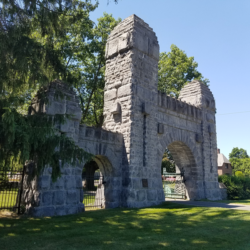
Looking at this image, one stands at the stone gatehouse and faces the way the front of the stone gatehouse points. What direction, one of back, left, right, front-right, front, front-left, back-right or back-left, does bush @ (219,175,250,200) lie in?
left

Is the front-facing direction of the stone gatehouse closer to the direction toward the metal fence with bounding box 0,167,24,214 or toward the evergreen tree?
the evergreen tree

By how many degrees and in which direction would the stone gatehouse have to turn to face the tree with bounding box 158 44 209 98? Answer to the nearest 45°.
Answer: approximately 135° to its left

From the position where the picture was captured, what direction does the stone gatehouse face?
facing the viewer and to the right of the viewer

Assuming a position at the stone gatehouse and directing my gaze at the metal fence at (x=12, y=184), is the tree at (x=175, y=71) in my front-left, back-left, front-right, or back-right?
back-right

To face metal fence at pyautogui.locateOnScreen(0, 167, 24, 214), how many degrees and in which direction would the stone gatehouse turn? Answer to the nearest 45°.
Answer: approximately 90° to its right

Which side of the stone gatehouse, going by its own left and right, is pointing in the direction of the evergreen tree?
right
